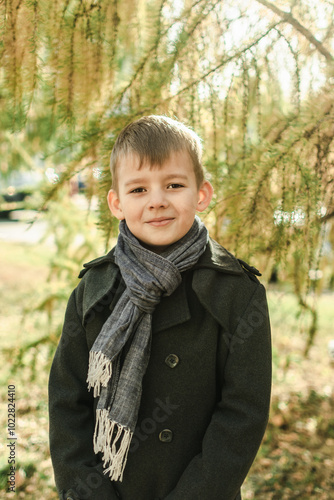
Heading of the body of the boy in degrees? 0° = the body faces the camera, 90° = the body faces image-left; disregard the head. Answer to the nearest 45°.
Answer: approximately 0°
